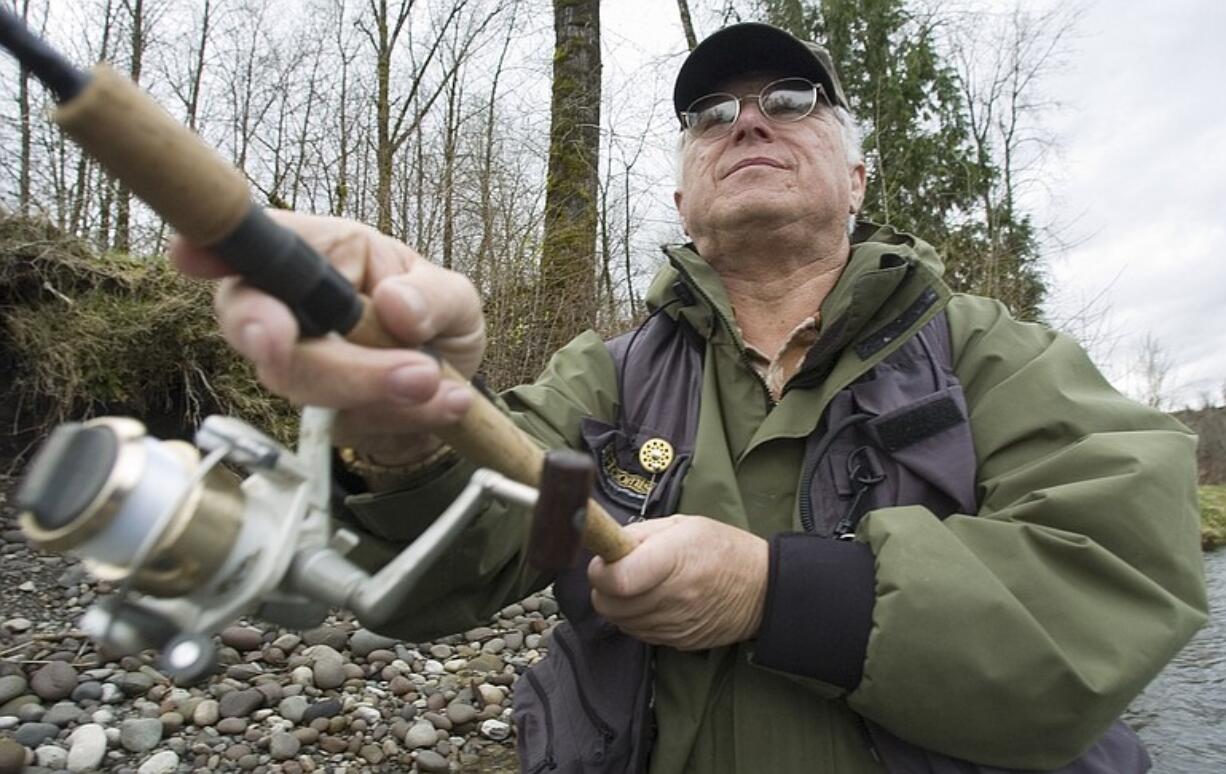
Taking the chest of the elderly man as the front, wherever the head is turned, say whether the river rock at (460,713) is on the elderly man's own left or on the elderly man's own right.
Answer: on the elderly man's own right

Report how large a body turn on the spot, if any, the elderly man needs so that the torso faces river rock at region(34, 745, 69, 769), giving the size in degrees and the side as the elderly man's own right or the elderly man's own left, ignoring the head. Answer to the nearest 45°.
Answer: approximately 90° to the elderly man's own right

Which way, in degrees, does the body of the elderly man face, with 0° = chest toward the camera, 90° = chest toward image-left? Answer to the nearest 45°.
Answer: approximately 45°

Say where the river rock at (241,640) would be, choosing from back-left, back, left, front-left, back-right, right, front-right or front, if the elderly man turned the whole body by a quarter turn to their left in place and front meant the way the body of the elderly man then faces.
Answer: back

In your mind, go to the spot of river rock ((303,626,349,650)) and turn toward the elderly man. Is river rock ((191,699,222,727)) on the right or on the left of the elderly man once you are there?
right

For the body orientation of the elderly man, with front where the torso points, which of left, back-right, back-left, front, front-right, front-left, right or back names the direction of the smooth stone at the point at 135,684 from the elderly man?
right

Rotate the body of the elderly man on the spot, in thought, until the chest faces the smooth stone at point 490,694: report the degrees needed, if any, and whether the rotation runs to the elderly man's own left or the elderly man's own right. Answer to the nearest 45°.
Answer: approximately 90° to the elderly man's own right

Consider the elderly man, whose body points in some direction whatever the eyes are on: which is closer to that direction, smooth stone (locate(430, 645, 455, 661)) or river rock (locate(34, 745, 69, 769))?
the river rock

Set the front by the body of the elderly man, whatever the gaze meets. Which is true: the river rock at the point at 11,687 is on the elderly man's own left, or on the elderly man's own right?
on the elderly man's own right

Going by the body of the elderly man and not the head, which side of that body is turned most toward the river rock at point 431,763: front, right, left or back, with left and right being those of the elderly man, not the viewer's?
right

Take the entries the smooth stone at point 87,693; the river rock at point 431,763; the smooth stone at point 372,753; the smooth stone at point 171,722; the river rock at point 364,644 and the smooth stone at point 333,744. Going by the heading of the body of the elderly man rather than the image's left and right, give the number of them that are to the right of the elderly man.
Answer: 6
